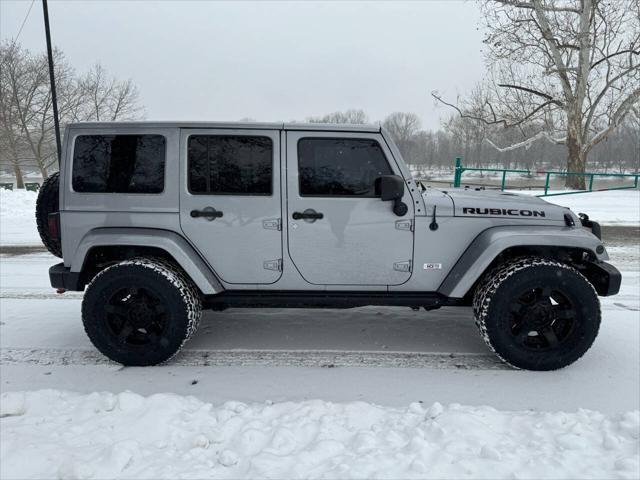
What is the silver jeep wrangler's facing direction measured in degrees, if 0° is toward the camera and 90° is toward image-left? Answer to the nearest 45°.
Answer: approximately 270°
